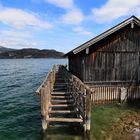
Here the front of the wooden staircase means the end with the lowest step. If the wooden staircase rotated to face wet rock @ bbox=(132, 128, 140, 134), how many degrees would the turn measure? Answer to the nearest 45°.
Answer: approximately 45° to its left
